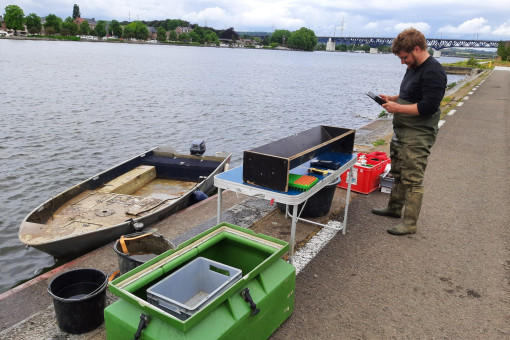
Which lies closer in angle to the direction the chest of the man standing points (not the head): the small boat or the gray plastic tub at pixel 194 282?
the small boat

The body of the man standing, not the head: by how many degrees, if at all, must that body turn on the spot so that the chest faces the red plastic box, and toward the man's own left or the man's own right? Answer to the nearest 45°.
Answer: approximately 90° to the man's own right

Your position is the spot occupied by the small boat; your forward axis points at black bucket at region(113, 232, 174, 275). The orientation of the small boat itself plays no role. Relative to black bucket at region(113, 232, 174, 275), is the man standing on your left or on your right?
left

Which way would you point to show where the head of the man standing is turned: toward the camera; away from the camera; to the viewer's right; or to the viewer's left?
to the viewer's left

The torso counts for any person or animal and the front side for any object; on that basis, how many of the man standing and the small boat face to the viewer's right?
0

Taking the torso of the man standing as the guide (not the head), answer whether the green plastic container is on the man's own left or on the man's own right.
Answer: on the man's own left

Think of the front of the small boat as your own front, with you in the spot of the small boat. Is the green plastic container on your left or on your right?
on your left

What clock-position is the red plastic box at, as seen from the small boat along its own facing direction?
The red plastic box is roughly at 8 o'clock from the small boat.

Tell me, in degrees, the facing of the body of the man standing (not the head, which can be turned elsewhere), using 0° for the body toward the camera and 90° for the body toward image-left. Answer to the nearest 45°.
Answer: approximately 90°

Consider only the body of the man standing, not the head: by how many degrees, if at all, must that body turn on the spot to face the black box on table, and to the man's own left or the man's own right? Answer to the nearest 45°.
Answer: approximately 45° to the man's own left

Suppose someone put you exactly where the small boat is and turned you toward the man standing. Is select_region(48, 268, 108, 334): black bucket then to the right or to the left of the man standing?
right

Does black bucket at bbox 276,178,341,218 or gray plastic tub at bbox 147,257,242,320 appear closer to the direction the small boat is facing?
the gray plastic tub

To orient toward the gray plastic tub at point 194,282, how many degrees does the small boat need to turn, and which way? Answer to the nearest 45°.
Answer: approximately 45° to its left

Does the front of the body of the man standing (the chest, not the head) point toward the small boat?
yes
